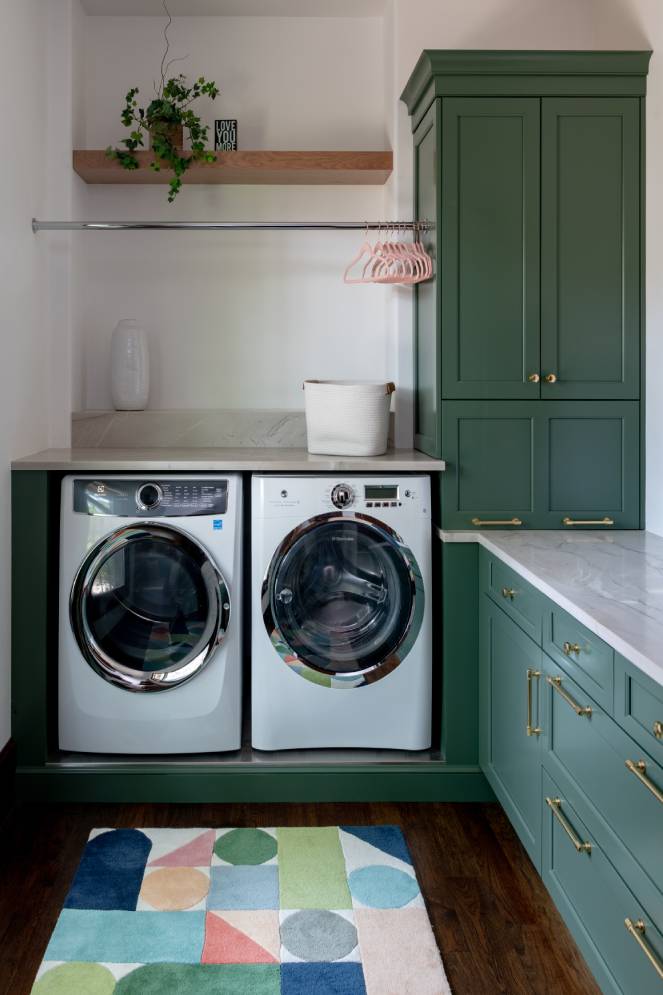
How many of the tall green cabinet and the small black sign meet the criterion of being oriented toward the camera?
2
